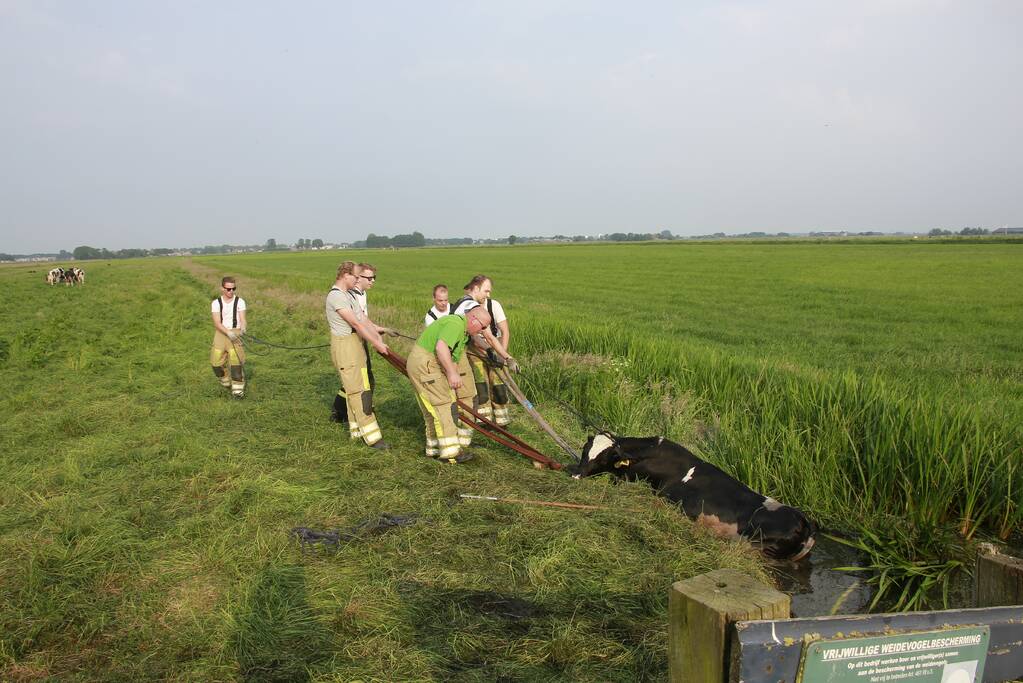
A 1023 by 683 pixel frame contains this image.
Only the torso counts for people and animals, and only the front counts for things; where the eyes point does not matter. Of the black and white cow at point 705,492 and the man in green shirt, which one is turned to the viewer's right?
the man in green shirt

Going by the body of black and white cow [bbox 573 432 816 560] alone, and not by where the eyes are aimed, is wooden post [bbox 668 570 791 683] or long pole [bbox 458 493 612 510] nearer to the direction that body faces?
the long pole

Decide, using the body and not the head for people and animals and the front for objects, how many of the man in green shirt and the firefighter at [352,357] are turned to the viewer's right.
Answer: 2

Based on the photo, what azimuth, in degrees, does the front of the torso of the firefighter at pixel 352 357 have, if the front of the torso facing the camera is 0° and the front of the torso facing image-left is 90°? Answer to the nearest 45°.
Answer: approximately 270°

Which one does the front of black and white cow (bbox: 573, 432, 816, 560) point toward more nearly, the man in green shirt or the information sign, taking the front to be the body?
the man in green shirt

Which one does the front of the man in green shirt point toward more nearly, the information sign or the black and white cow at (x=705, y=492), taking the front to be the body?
the black and white cow

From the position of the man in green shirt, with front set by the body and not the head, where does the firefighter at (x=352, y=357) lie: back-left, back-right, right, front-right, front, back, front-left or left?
back-left

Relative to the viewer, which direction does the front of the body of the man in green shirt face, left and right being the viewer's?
facing to the right of the viewer

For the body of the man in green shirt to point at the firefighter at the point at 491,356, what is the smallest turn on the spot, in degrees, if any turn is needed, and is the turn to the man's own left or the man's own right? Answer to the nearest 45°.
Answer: approximately 90° to the man's own left

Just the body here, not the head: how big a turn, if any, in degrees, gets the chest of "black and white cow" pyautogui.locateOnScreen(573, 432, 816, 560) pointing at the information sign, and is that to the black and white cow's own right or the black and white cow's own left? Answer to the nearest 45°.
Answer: approximately 135° to the black and white cow's own left

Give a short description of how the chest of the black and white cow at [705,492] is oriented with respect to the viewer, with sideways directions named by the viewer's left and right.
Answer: facing away from the viewer and to the left of the viewer

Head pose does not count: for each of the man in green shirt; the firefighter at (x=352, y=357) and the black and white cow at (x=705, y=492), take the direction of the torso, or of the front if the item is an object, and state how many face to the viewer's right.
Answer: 2

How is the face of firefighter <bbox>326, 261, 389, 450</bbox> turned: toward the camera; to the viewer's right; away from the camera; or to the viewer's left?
to the viewer's right
